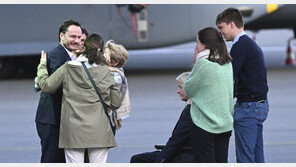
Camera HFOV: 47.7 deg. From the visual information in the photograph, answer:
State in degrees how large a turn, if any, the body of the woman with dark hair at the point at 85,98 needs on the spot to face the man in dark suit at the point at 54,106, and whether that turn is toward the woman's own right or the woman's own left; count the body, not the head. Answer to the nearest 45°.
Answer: approximately 45° to the woman's own left

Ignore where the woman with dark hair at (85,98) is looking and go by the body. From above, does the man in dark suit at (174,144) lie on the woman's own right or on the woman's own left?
on the woman's own right

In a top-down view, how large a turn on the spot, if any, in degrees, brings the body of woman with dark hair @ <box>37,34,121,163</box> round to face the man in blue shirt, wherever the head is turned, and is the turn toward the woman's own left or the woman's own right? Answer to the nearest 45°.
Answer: approximately 90° to the woman's own right

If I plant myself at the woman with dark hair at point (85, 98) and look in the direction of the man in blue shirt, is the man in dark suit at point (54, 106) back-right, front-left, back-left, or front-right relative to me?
back-left

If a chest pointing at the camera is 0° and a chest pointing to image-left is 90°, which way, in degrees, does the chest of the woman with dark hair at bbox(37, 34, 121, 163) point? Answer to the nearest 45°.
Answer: approximately 180°

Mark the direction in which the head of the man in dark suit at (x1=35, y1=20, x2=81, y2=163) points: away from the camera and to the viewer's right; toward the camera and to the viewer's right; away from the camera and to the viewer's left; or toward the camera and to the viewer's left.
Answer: toward the camera and to the viewer's right

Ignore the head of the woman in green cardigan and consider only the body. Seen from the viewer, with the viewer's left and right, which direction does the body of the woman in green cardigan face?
facing away from the viewer and to the left of the viewer

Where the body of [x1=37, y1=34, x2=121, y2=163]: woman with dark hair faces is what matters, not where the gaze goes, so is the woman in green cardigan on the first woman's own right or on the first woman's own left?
on the first woman's own right

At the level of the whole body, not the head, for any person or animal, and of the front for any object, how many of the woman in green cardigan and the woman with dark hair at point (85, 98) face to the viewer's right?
0
